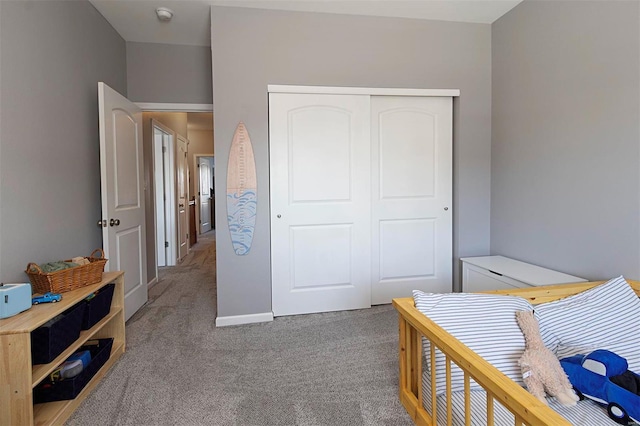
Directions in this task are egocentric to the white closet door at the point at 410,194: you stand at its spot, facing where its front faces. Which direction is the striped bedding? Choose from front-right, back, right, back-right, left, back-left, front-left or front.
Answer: front

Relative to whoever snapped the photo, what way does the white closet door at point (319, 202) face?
facing the viewer

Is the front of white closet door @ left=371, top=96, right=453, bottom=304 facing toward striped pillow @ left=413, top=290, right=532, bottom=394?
yes

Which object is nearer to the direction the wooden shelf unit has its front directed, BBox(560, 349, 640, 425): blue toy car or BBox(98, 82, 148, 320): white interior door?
the blue toy car

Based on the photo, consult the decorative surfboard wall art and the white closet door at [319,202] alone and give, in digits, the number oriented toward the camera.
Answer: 2

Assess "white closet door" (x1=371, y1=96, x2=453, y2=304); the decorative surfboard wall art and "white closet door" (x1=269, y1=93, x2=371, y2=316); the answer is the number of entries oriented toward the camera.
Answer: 3

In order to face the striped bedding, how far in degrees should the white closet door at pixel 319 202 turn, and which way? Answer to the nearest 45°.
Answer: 0° — it already faces it

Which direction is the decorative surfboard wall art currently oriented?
toward the camera

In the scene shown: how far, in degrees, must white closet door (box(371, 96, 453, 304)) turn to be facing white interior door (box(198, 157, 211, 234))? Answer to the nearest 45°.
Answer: approximately 135° to its right

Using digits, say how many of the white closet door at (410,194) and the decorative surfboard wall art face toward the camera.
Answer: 2

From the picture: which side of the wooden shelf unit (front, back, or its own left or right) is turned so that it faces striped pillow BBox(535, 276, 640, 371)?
front

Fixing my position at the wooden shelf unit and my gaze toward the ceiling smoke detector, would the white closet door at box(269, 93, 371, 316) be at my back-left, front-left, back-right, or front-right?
front-right

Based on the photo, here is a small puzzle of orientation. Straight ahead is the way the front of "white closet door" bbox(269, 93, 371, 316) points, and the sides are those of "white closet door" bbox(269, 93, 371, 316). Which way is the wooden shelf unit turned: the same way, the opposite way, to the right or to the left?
to the left
